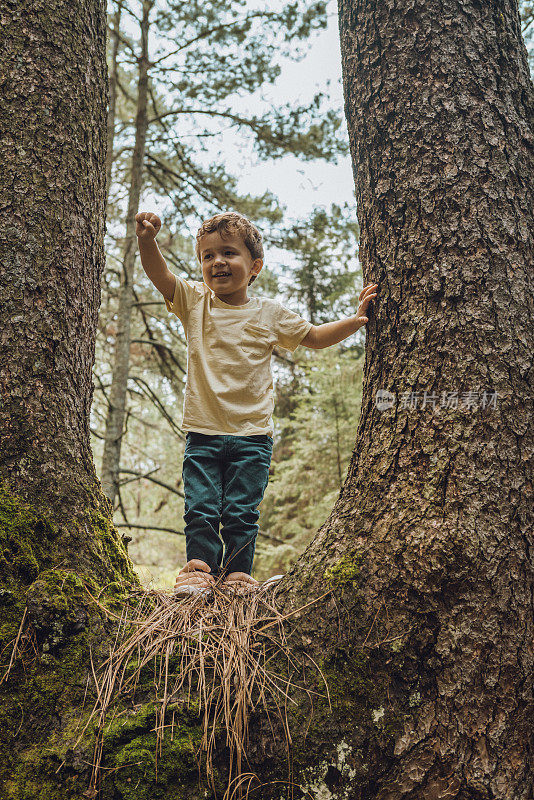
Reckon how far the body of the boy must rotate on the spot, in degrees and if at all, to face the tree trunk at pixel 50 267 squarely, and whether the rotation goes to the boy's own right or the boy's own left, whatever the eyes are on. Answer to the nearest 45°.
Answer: approximately 45° to the boy's own right

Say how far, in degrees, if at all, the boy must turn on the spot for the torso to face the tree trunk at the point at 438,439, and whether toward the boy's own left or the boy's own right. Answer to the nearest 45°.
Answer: approximately 45° to the boy's own left

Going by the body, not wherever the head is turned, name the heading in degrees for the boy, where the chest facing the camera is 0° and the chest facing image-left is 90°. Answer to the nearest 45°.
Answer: approximately 0°

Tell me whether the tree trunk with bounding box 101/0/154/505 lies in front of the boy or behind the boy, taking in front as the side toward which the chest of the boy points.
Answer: behind
